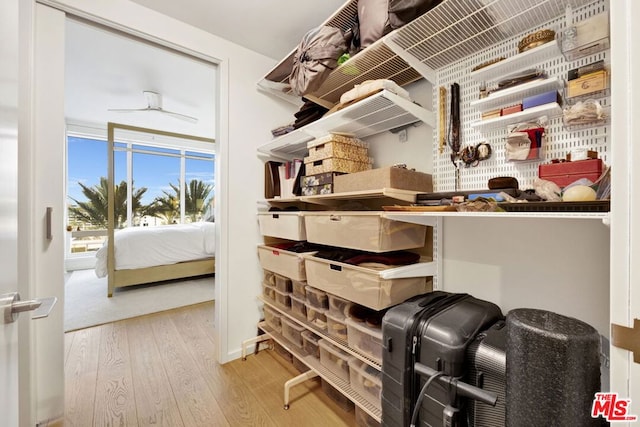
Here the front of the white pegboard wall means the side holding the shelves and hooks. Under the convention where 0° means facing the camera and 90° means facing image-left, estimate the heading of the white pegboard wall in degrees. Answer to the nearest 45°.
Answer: approximately 45°
